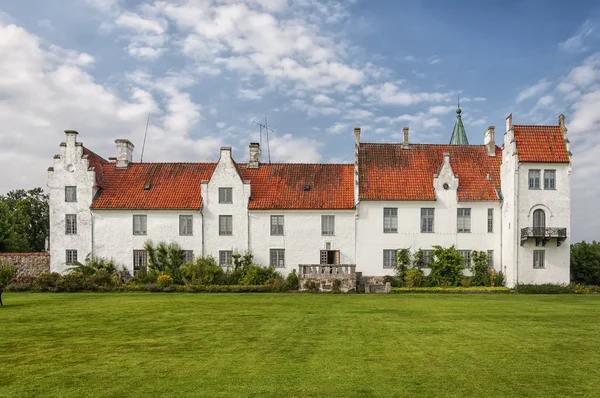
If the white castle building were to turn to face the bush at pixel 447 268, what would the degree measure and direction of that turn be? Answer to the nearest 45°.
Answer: approximately 90° to its left

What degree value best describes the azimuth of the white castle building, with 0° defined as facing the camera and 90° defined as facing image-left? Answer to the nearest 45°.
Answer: approximately 0°

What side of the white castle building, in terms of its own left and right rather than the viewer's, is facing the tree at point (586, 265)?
left

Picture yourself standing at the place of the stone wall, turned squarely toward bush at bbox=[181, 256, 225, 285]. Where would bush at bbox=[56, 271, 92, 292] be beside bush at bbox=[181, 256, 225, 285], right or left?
right

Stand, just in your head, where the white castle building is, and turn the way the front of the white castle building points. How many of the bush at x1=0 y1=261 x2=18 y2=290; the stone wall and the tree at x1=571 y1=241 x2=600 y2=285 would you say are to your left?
1

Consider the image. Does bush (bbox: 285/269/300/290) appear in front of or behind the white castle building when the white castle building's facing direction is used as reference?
in front
